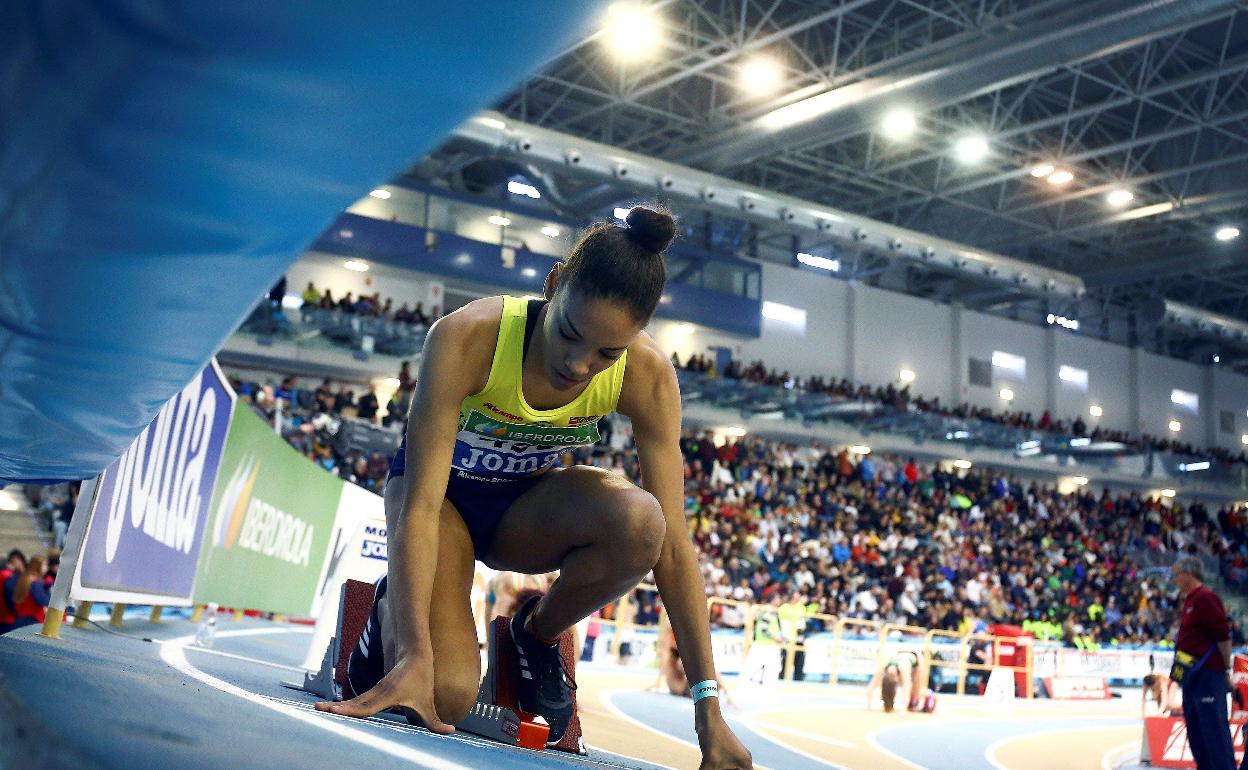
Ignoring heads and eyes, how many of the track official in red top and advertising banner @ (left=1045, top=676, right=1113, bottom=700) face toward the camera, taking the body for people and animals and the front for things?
1

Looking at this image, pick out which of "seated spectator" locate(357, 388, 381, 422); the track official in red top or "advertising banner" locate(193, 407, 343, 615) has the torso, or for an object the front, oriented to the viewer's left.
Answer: the track official in red top

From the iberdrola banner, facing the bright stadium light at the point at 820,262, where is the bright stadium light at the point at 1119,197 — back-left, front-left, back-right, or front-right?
front-right

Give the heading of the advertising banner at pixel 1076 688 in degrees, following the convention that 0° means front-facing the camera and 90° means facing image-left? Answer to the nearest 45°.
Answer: approximately 0°

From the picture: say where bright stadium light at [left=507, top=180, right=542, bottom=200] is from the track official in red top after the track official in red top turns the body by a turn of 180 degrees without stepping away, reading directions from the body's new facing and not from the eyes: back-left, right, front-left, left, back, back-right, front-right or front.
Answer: back-left

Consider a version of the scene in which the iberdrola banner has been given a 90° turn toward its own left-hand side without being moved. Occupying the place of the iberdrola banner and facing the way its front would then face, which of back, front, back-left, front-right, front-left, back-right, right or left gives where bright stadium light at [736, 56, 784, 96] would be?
front

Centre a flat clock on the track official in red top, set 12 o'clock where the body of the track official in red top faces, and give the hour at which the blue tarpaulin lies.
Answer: The blue tarpaulin is roughly at 9 o'clock from the track official in red top.

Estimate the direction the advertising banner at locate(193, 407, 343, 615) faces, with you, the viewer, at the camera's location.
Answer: facing the viewer and to the right of the viewer

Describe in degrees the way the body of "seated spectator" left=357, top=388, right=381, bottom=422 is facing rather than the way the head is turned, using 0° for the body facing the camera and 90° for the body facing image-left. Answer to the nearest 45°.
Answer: approximately 315°

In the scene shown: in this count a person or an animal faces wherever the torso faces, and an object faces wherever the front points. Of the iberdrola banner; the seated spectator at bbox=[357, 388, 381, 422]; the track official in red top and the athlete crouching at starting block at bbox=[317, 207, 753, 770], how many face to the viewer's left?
1

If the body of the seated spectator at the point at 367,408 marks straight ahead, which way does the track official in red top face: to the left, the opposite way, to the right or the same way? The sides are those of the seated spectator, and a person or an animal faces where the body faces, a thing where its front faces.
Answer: to the right
